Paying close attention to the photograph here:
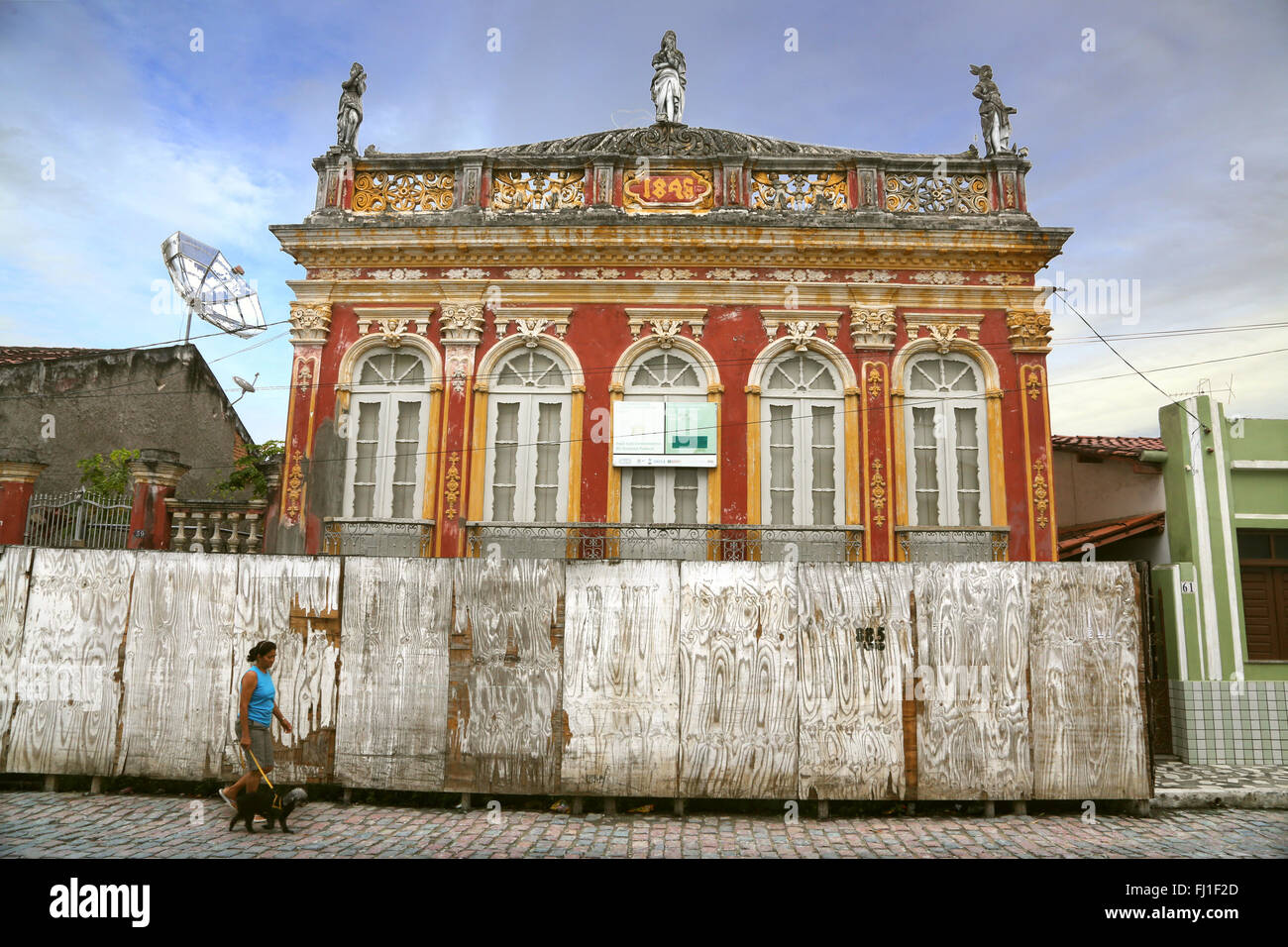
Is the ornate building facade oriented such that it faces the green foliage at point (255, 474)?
no

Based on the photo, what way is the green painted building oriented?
toward the camera

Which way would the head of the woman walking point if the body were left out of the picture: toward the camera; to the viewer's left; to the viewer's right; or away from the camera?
to the viewer's right

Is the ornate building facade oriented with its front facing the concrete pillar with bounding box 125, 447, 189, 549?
no

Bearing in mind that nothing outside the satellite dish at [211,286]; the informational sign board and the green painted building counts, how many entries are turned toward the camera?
2

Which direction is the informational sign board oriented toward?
toward the camera

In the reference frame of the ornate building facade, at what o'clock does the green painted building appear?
The green painted building is roughly at 9 o'clock from the ornate building facade.

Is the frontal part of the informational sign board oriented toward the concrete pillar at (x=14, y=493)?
no

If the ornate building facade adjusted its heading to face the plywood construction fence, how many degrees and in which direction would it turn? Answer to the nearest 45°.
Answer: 0° — it already faces it

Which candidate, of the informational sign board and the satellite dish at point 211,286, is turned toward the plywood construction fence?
the informational sign board

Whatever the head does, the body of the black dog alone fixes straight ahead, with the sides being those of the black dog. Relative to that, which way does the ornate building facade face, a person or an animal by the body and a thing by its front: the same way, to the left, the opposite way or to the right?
to the right

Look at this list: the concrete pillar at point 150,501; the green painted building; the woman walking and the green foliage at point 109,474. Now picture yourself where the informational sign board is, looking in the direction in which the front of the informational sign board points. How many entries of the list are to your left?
1

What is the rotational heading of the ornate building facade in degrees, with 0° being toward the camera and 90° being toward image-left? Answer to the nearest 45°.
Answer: approximately 0°

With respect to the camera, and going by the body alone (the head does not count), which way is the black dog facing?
to the viewer's right

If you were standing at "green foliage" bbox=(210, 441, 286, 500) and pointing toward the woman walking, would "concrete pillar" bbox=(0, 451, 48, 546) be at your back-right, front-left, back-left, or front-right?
front-right

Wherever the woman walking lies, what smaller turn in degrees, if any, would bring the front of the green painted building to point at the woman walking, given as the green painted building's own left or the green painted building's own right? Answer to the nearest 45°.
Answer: approximately 45° to the green painted building's own right

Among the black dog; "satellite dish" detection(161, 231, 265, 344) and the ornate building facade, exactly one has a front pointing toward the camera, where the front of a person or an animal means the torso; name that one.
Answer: the ornate building facade
